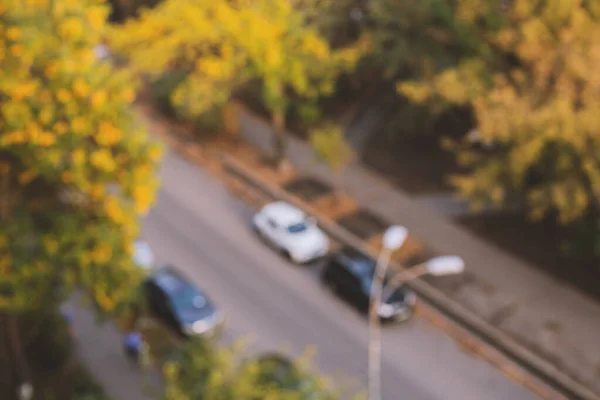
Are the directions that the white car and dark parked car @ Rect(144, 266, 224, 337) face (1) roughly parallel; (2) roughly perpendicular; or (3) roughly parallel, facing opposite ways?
roughly parallel

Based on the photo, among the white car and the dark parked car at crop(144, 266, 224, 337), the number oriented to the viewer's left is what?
0

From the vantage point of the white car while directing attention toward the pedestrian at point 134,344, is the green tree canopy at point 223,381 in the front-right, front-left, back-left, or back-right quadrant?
front-left

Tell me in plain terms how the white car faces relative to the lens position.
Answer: facing the viewer and to the right of the viewer

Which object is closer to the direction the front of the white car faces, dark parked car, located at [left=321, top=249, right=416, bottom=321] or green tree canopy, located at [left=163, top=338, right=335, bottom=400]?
the dark parked car

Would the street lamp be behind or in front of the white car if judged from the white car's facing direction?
in front

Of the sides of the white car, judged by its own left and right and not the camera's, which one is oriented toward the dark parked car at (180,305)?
right

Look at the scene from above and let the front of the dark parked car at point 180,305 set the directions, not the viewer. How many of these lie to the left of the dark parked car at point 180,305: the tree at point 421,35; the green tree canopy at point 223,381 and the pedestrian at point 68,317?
1

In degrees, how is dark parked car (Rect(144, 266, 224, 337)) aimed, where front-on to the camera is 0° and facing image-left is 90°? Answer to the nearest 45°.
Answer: approximately 315°

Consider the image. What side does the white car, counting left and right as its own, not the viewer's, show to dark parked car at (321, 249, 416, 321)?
front
